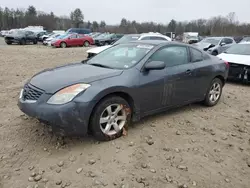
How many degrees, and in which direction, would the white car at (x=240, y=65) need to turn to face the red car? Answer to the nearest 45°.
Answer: approximately 90° to its right

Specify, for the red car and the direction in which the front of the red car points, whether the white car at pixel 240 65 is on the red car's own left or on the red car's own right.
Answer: on the red car's own left

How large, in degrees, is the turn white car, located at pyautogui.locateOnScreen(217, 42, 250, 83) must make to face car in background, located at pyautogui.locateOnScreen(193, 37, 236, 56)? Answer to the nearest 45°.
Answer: approximately 135° to its right

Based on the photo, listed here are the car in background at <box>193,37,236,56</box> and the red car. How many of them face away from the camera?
0

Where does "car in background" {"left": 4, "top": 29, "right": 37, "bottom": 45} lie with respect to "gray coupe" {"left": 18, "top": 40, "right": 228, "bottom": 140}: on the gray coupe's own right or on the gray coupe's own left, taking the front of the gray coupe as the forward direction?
on the gray coupe's own right

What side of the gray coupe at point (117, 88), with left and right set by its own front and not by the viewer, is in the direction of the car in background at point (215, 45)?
back

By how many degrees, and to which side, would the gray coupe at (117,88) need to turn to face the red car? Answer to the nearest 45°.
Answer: approximately 135° to its right

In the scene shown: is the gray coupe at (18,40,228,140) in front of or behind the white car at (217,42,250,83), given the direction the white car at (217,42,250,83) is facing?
in front

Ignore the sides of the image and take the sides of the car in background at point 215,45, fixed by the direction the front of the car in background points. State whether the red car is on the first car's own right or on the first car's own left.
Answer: on the first car's own right

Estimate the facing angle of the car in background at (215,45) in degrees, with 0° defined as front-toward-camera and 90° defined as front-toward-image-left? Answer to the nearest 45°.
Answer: approximately 45°

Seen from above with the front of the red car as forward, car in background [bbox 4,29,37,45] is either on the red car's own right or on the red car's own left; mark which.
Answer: on the red car's own right

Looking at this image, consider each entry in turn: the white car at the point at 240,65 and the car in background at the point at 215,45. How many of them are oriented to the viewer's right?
0
